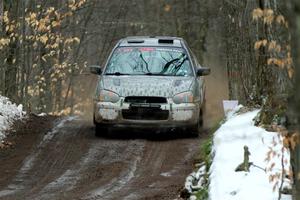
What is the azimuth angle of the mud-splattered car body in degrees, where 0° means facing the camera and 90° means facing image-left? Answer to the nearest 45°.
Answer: approximately 0°
